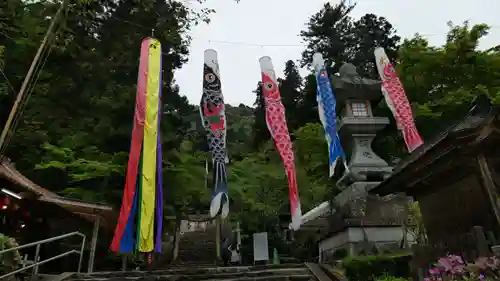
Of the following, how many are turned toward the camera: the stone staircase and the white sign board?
2

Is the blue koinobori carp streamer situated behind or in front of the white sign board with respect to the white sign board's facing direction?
in front

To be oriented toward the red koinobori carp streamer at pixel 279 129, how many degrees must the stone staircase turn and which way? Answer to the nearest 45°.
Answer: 0° — it already faces it

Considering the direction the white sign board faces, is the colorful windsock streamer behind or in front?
in front

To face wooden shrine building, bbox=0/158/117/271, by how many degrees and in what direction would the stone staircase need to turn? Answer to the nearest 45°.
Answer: approximately 45° to its right

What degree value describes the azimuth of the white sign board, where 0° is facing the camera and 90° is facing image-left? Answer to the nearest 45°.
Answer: approximately 0°
